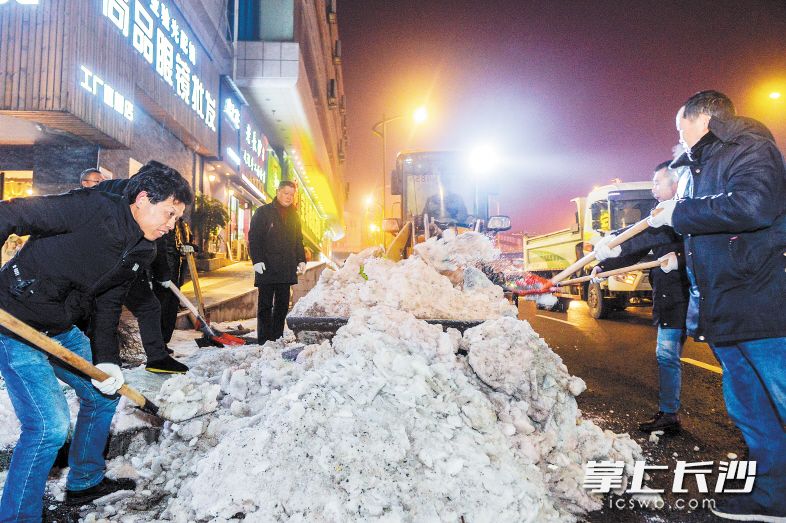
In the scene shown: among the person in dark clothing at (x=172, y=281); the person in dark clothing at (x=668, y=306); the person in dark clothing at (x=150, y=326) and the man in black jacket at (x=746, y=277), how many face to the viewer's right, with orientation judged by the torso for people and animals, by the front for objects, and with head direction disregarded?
2

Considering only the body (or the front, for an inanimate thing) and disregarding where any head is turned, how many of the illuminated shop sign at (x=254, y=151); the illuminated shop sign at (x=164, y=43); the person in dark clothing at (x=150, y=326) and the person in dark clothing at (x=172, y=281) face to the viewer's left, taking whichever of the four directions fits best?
0

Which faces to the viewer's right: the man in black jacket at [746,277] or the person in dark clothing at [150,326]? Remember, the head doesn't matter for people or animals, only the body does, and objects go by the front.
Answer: the person in dark clothing

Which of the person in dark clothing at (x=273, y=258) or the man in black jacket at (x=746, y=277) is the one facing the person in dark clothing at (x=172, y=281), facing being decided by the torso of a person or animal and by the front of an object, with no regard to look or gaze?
the man in black jacket

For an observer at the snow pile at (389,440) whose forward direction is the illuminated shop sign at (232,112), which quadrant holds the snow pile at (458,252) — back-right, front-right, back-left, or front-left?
front-right

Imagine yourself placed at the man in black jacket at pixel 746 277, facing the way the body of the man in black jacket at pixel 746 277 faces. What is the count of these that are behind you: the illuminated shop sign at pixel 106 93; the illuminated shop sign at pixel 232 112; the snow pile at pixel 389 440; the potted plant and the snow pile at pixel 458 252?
0

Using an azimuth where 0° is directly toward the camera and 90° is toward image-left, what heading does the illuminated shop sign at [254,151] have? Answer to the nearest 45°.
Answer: approximately 315°

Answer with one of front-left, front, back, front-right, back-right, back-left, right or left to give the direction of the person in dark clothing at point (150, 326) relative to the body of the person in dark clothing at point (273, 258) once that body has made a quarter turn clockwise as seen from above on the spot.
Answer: front

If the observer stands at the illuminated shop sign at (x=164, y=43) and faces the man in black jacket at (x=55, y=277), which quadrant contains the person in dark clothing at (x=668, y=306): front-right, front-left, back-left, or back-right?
front-left

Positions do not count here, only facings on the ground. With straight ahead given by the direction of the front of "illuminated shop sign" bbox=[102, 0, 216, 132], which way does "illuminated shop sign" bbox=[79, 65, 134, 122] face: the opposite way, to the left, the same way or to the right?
the same way

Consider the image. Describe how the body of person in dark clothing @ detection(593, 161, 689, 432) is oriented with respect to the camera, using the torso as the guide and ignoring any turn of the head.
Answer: to the viewer's left

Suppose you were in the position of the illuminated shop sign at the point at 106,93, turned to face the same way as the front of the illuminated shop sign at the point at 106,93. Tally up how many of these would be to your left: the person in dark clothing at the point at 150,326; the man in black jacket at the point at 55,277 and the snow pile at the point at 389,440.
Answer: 0

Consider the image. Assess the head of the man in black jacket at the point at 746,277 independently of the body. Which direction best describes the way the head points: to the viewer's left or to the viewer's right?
to the viewer's left
